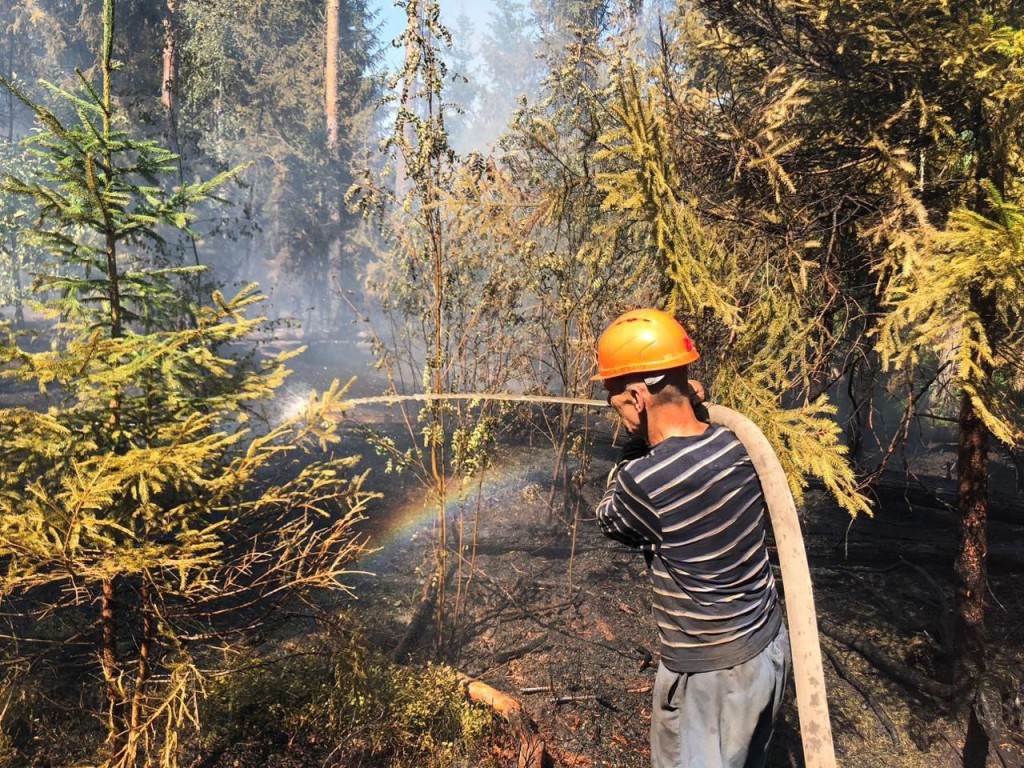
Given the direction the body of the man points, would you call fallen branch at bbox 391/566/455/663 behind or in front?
in front

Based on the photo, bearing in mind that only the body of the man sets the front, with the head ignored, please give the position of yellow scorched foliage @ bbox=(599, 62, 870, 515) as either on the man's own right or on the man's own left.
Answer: on the man's own right

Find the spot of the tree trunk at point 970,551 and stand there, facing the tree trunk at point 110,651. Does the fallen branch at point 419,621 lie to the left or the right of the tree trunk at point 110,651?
right

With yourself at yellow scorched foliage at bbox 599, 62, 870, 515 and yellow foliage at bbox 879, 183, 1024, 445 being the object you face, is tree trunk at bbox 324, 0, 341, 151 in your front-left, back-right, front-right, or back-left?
back-left

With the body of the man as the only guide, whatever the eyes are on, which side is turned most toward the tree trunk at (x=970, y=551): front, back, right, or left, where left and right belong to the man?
right

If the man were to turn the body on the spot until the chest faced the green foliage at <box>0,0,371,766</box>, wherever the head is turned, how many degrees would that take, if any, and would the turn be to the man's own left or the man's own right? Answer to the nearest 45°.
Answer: approximately 45° to the man's own left

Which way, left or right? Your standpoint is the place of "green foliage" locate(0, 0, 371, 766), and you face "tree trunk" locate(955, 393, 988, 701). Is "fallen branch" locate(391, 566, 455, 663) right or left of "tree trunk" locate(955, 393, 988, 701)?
left

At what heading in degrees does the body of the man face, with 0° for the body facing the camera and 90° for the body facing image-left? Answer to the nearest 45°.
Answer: approximately 135°

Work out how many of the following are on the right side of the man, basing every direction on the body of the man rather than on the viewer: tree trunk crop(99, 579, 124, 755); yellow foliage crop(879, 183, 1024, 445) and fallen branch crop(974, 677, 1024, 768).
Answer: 2

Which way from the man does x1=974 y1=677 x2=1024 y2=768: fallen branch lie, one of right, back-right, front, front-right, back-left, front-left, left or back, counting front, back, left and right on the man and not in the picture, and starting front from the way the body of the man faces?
right
